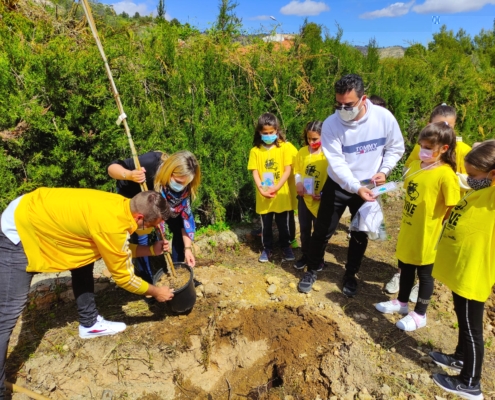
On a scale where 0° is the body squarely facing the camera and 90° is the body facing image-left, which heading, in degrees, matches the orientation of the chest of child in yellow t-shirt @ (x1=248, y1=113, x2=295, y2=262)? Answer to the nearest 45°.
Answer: approximately 0°

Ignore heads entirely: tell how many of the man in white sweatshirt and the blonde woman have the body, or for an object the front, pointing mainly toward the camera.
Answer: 2

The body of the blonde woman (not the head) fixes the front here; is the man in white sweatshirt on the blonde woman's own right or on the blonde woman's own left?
on the blonde woman's own left

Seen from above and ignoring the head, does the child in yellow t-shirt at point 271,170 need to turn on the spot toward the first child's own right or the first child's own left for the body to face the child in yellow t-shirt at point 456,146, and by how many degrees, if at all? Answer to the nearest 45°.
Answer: approximately 90° to the first child's own left

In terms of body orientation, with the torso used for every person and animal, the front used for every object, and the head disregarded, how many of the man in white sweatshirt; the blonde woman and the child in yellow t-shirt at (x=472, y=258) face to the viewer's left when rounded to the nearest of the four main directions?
1

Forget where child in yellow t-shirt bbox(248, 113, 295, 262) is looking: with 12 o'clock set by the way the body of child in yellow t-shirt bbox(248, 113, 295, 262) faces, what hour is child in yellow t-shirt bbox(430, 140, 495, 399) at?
child in yellow t-shirt bbox(430, 140, 495, 399) is roughly at 11 o'clock from child in yellow t-shirt bbox(248, 113, 295, 262).

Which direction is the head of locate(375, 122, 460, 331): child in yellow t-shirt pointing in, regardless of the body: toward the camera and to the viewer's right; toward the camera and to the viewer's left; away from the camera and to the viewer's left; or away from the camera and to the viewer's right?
toward the camera and to the viewer's left

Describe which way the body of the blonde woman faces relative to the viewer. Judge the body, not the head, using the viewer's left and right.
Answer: facing the viewer

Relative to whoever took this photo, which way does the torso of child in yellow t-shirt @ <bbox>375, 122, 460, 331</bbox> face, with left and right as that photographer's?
facing the viewer and to the left of the viewer

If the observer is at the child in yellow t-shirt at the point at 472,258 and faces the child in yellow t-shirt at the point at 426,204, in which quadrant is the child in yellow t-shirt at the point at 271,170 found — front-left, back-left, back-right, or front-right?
front-left

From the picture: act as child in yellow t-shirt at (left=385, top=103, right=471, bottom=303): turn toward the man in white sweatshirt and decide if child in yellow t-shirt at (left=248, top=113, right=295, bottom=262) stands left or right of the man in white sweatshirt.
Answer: right
